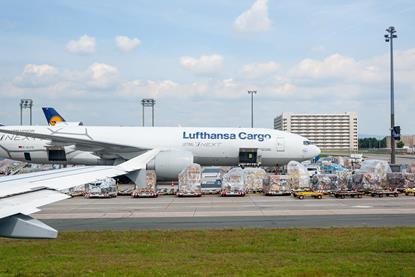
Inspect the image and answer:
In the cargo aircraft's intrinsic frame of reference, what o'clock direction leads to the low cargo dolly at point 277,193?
The low cargo dolly is roughly at 2 o'clock from the cargo aircraft.

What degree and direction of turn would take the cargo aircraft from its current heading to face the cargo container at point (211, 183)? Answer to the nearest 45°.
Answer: approximately 45° to its right

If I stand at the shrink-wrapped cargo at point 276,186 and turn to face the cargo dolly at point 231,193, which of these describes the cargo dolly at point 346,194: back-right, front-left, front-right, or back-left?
back-left

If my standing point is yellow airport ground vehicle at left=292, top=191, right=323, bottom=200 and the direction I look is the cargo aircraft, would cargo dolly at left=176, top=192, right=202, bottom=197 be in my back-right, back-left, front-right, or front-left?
front-left

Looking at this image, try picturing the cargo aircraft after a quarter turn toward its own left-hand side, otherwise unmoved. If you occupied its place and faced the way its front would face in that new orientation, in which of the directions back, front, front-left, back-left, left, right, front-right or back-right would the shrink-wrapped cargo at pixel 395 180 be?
back-right

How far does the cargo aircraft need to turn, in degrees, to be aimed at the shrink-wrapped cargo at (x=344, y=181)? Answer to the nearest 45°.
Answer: approximately 45° to its right

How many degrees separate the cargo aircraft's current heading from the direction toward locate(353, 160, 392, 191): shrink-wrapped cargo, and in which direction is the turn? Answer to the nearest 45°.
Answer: approximately 45° to its right

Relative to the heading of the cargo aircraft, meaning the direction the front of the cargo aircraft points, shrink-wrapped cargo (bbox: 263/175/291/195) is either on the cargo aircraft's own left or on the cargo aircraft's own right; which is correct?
on the cargo aircraft's own right

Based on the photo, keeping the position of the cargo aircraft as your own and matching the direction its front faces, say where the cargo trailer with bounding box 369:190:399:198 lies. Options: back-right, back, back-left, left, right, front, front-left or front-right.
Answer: front-right

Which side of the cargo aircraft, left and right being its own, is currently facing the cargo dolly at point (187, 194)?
right

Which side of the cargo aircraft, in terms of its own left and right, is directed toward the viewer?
right

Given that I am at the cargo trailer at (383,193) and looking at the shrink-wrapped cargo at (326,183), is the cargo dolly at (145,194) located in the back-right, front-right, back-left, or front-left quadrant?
front-left
